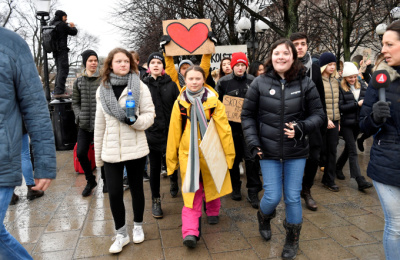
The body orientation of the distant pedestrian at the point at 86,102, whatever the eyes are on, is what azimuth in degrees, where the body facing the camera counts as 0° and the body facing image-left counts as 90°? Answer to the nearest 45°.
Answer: approximately 0°

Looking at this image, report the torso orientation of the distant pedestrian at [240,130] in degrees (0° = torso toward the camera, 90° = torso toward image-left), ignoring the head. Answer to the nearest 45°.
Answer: approximately 0°

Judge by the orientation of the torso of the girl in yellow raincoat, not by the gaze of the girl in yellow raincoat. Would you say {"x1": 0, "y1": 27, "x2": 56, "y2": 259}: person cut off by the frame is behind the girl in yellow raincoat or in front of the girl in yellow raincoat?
in front

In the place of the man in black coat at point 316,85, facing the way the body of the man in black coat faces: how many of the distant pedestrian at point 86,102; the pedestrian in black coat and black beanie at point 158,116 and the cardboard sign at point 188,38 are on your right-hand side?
3

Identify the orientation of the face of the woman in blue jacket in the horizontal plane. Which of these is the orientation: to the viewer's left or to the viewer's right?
to the viewer's left

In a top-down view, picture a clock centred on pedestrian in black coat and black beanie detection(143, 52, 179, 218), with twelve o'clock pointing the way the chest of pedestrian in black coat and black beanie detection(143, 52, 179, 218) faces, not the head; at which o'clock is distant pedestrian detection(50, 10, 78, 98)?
distant pedestrian detection(50, 10, 78, 98) is roughly at 5 o'clock from pedestrian in black coat and black beanie detection(143, 52, 179, 218).

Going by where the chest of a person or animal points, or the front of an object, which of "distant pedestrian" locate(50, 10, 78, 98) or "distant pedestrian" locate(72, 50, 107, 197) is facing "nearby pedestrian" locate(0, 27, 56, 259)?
"distant pedestrian" locate(72, 50, 107, 197)

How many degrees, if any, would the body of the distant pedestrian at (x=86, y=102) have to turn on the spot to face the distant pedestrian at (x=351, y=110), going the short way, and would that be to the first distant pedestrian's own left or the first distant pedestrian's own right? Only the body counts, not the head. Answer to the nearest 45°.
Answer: approximately 90° to the first distant pedestrian's own left
